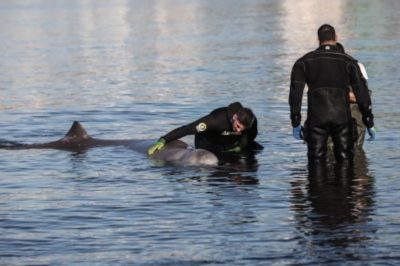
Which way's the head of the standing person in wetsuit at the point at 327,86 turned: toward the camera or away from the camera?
away from the camera

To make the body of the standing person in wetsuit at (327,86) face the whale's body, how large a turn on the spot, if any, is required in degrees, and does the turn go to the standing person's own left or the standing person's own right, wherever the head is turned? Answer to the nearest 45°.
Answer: approximately 45° to the standing person's own left

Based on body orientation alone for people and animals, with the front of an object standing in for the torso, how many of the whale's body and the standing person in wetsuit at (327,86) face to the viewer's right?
1

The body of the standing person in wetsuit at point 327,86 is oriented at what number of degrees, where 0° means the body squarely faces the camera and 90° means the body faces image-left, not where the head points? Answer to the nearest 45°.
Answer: approximately 180°

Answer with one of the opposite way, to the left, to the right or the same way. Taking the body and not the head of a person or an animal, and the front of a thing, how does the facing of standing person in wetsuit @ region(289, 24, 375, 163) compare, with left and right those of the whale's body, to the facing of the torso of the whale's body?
to the left

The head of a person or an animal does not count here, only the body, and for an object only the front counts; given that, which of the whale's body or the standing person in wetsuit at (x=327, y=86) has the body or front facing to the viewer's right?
the whale's body

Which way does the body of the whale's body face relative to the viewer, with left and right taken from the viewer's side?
facing to the right of the viewer
